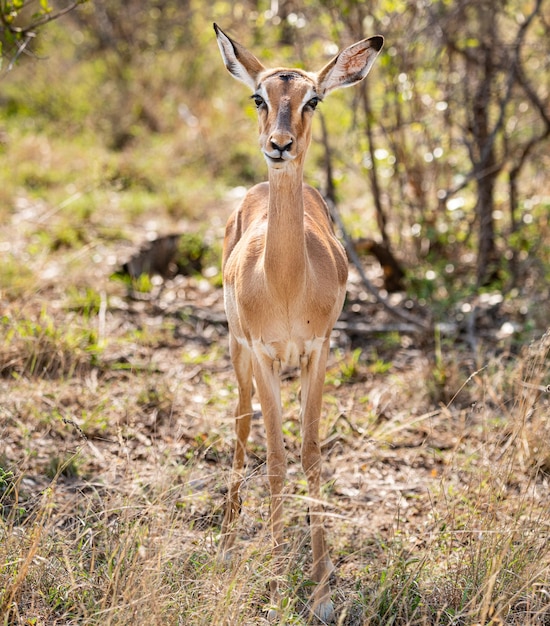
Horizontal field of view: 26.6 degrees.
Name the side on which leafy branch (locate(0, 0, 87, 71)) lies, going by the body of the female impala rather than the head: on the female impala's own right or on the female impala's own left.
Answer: on the female impala's own right

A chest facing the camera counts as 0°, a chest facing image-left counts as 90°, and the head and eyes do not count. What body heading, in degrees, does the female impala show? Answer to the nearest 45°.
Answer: approximately 0°
